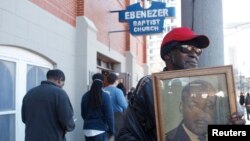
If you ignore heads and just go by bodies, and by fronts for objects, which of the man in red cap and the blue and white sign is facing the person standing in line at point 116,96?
the blue and white sign

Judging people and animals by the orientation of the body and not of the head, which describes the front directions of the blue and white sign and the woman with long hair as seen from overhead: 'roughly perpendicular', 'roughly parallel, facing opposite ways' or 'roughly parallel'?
roughly parallel, facing opposite ways

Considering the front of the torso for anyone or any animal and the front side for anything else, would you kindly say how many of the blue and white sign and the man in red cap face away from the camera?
0

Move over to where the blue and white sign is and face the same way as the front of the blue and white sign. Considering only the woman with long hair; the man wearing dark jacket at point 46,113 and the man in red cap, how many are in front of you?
3

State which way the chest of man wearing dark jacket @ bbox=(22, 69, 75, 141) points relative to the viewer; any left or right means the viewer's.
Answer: facing away from the viewer and to the right of the viewer

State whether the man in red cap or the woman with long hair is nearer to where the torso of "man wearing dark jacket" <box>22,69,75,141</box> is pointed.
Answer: the woman with long hair

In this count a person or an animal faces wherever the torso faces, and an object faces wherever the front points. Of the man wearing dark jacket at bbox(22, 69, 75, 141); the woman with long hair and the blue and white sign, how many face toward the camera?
1

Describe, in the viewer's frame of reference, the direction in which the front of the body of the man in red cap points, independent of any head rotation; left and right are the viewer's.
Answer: facing the viewer and to the right of the viewer

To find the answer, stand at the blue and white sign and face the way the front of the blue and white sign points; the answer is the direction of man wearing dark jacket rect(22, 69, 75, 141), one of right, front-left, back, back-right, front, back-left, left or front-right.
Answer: front

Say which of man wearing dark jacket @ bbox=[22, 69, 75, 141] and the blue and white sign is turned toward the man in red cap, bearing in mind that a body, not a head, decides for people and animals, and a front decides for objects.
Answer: the blue and white sign

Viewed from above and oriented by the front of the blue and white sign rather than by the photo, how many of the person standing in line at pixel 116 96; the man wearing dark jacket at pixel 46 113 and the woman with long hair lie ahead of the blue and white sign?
3

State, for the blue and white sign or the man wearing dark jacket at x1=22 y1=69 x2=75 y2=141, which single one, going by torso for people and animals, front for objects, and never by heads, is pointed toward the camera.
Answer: the blue and white sign

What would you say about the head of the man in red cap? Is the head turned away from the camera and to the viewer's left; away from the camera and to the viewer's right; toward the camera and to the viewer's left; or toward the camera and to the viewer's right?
toward the camera and to the viewer's right

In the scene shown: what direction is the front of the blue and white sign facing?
toward the camera

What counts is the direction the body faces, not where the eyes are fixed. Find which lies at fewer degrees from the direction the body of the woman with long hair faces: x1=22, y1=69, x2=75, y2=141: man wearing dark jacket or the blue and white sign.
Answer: the blue and white sign

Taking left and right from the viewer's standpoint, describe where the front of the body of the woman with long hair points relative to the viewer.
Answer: facing away from the viewer

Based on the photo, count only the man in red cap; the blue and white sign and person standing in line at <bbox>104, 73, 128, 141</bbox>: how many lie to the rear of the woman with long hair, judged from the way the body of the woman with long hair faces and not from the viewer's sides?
1

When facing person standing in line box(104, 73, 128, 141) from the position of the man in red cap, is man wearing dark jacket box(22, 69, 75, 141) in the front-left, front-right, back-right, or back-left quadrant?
front-left
